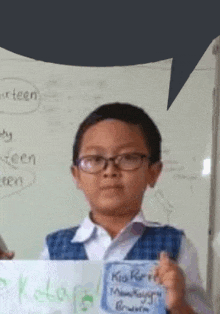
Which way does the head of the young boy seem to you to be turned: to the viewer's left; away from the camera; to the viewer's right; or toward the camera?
toward the camera

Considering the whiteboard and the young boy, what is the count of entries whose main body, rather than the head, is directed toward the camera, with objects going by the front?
2

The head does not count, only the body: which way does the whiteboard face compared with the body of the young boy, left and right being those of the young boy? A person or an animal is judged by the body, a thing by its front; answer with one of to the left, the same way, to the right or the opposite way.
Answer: the same way

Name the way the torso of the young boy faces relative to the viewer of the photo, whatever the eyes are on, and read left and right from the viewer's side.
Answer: facing the viewer
